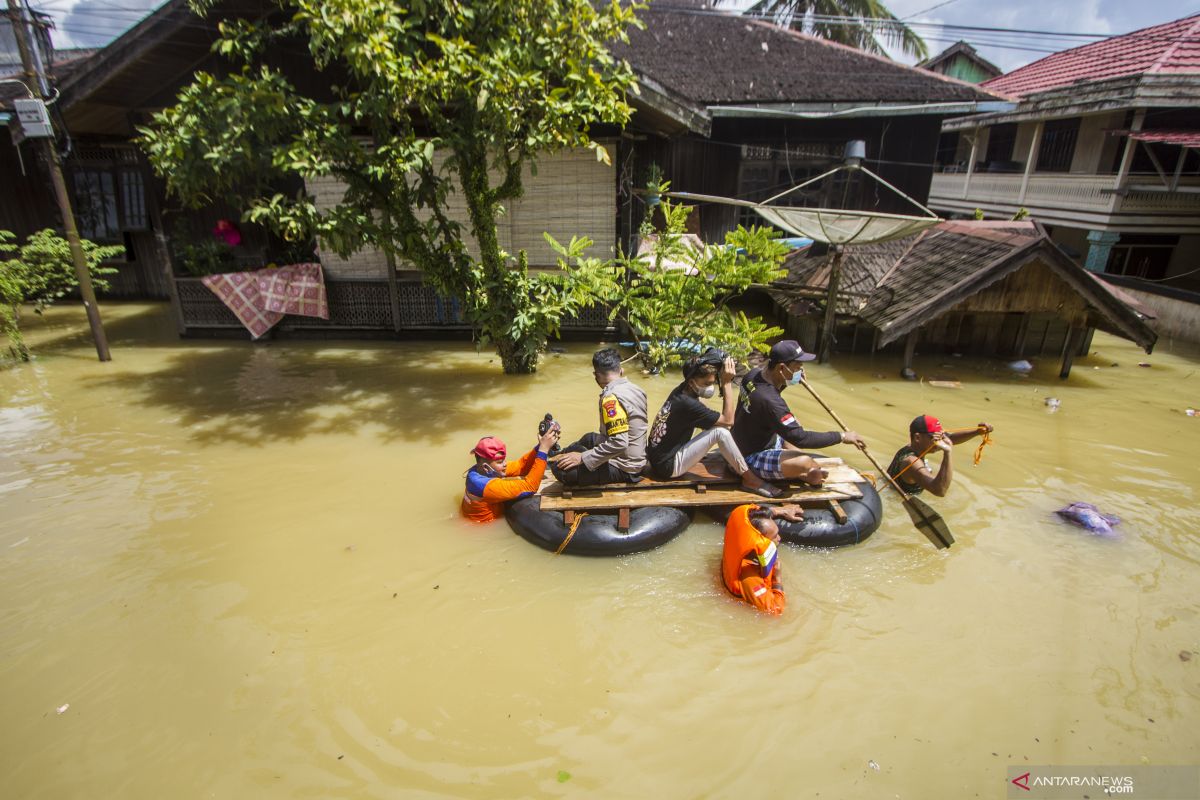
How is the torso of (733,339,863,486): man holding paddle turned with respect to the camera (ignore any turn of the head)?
to the viewer's right

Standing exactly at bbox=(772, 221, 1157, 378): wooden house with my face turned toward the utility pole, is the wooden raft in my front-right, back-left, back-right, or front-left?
front-left

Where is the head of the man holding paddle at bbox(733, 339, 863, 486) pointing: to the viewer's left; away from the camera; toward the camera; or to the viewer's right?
to the viewer's right

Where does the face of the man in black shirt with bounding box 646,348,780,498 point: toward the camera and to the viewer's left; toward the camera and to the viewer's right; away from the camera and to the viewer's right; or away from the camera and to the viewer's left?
toward the camera and to the viewer's right

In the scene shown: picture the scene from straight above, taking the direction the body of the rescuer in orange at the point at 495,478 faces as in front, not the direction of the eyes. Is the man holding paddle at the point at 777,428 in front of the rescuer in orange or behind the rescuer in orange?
in front
